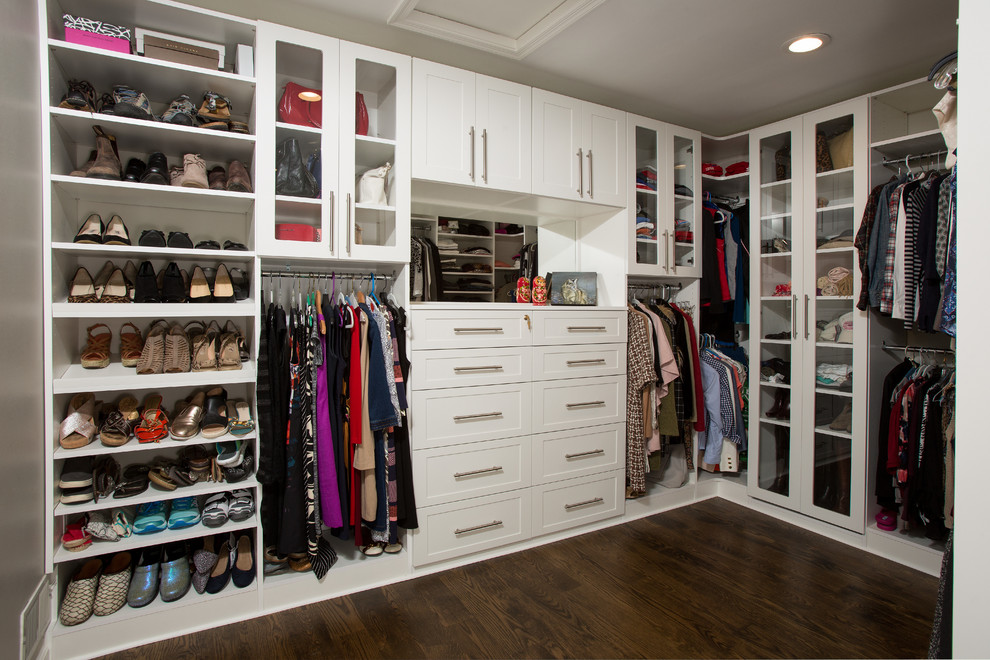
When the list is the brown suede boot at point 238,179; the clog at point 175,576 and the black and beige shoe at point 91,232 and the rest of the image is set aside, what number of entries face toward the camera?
3

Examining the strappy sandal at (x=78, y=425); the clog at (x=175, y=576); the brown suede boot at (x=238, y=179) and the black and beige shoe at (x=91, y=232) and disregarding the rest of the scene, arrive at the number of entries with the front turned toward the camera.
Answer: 4

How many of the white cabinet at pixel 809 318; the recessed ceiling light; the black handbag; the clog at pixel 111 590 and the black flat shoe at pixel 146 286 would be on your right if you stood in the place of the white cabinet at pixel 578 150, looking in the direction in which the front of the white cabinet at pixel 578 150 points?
3

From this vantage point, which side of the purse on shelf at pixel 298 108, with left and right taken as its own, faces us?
front

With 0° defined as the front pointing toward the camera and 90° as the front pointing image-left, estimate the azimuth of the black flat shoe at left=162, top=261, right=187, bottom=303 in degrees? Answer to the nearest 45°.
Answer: approximately 0°

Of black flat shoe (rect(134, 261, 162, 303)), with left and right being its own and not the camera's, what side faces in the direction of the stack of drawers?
left

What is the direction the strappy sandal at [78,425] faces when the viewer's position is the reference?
facing the viewer

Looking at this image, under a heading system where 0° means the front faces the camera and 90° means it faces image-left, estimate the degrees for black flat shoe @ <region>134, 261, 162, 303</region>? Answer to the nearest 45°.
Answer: approximately 0°

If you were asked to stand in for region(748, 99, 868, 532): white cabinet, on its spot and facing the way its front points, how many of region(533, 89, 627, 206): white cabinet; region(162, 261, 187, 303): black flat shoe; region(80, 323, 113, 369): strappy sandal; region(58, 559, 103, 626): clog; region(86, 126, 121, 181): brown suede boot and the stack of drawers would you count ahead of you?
6

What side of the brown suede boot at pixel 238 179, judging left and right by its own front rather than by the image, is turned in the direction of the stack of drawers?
left

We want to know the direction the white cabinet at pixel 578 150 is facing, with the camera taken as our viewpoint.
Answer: facing the viewer and to the right of the viewer

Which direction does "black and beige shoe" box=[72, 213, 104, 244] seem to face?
toward the camera
